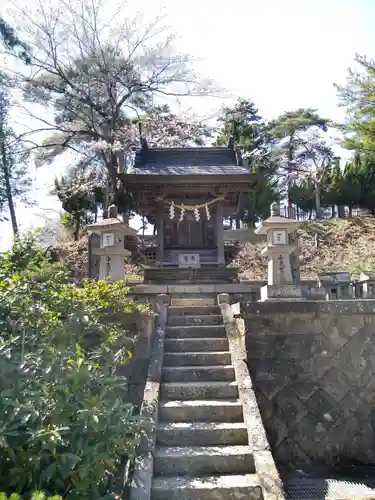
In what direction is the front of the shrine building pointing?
toward the camera

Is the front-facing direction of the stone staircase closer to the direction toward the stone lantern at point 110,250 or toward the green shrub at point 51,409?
the green shrub

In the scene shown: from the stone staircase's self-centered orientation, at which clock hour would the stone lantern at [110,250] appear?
The stone lantern is roughly at 5 o'clock from the stone staircase.

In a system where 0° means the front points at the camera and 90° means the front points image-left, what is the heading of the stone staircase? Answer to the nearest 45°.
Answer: approximately 0°

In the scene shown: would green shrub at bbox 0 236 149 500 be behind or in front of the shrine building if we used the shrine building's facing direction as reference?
in front

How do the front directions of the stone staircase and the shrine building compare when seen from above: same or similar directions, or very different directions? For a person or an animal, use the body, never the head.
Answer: same or similar directions

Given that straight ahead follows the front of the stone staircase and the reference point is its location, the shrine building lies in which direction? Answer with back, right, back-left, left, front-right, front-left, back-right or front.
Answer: back

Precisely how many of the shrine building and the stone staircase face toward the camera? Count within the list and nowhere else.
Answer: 2

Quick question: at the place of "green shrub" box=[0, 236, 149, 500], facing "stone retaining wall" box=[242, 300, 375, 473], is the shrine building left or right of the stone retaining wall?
left

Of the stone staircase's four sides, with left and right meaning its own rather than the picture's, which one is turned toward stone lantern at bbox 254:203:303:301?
back
